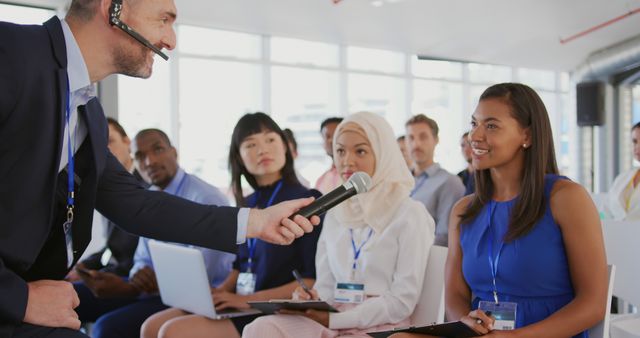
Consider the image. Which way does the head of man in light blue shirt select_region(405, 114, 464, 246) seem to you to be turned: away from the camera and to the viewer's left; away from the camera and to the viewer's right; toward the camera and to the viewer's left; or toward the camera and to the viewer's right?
toward the camera and to the viewer's left

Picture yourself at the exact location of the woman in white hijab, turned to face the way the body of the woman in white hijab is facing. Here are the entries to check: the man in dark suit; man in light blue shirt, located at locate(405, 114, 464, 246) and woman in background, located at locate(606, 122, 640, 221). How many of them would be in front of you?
1

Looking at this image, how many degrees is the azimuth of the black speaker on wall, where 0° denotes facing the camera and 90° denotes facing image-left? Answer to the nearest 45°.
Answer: approximately 0°

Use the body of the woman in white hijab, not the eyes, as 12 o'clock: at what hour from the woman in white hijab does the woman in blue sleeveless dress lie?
The woman in blue sleeveless dress is roughly at 9 o'clock from the woman in white hijab.

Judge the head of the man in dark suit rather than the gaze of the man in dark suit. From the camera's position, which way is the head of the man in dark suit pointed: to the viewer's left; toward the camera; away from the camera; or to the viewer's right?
to the viewer's right

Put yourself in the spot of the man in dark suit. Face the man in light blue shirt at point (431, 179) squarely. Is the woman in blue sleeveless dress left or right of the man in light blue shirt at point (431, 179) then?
right

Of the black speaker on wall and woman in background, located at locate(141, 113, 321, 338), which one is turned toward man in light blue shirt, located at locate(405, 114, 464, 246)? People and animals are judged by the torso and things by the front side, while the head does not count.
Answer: the black speaker on wall

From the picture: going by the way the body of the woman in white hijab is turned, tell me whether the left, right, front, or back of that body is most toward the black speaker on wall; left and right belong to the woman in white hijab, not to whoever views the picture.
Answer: back

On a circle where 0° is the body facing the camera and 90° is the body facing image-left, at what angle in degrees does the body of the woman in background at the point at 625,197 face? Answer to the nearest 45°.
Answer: approximately 45°

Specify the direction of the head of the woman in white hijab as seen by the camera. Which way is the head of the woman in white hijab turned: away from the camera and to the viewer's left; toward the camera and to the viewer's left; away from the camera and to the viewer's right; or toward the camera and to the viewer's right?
toward the camera and to the viewer's left

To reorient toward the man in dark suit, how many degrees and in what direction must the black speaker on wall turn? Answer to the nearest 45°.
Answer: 0° — it already faces them

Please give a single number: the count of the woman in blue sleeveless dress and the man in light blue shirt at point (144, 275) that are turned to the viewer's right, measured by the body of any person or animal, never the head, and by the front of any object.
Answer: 0

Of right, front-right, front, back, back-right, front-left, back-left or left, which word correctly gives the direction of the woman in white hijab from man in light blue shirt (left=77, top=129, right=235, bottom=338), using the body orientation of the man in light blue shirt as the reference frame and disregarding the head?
left
